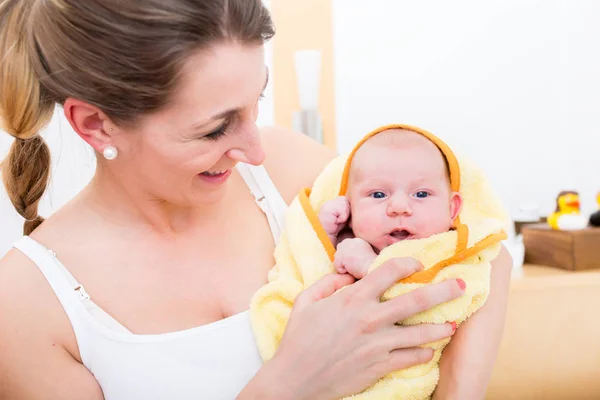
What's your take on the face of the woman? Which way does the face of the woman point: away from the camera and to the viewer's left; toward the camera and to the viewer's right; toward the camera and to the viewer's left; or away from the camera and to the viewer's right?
toward the camera and to the viewer's right

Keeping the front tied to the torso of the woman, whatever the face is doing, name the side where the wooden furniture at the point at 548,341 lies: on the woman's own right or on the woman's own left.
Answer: on the woman's own left

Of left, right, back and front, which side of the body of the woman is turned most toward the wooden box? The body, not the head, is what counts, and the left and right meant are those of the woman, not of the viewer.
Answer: left

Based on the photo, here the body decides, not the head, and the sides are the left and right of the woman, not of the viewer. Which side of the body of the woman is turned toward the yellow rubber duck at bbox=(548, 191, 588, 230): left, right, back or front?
left

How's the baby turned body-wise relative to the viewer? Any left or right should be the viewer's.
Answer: facing the viewer

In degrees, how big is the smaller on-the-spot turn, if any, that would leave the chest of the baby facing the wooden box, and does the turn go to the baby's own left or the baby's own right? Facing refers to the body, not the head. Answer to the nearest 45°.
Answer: approximately 135° to the baby's own left

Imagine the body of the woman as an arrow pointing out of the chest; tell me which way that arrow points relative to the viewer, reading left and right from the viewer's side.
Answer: facing the viewer and to the right of the viewer
